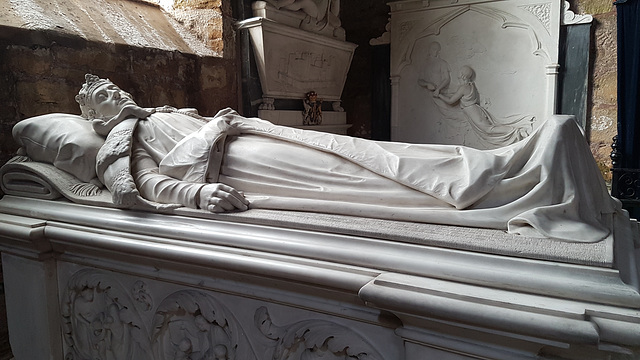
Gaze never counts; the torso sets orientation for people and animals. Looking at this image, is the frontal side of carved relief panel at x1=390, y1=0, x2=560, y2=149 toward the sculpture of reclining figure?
yes

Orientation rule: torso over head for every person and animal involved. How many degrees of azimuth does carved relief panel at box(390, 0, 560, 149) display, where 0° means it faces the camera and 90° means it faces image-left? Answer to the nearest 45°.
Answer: approximately 0°

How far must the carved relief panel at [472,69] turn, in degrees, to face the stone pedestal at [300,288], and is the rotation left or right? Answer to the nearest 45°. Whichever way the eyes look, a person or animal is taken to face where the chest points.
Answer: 0° — it already faces it
